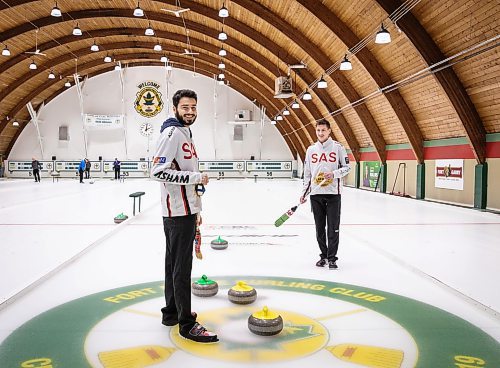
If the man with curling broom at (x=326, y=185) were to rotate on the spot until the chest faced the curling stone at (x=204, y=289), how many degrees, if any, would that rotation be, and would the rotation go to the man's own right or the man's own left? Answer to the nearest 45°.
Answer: approximately 45° to the man's own right

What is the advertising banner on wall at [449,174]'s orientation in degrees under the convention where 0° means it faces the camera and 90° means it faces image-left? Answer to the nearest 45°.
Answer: approximately 45°

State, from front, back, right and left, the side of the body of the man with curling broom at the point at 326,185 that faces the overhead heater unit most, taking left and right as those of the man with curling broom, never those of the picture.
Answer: back

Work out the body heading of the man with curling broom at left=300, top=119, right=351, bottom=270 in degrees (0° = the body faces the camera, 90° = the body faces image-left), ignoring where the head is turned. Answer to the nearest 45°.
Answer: approximately 0°

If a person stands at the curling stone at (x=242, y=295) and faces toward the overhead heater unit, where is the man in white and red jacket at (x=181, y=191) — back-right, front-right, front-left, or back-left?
back-left

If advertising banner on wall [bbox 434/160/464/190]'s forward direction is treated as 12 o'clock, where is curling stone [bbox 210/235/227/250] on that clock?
The curling stone is roughly at 11 o'clock from the advertising banner on wall.

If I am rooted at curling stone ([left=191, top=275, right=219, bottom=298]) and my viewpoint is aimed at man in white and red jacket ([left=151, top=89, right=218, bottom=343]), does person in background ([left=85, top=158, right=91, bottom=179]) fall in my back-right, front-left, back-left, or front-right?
back-right

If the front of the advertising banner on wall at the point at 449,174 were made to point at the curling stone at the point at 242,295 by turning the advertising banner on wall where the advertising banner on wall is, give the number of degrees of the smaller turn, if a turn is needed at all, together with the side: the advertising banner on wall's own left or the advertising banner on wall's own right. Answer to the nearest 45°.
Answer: approximately 45° to the advertising banner on wall's own left

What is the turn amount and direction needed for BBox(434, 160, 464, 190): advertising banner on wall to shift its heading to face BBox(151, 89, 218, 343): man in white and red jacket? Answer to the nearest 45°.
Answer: approximately 45° to its left

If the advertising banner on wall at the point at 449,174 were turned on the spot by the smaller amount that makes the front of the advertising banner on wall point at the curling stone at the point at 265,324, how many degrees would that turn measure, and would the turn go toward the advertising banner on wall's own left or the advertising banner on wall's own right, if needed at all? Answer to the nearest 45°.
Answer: approximately 45° to the advertising banner on wall's own left

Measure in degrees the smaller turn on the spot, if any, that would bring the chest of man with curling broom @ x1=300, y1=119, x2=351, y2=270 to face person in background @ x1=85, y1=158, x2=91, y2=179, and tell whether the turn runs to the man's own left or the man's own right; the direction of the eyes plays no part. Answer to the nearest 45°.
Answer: approximately 135° to the man's own right
